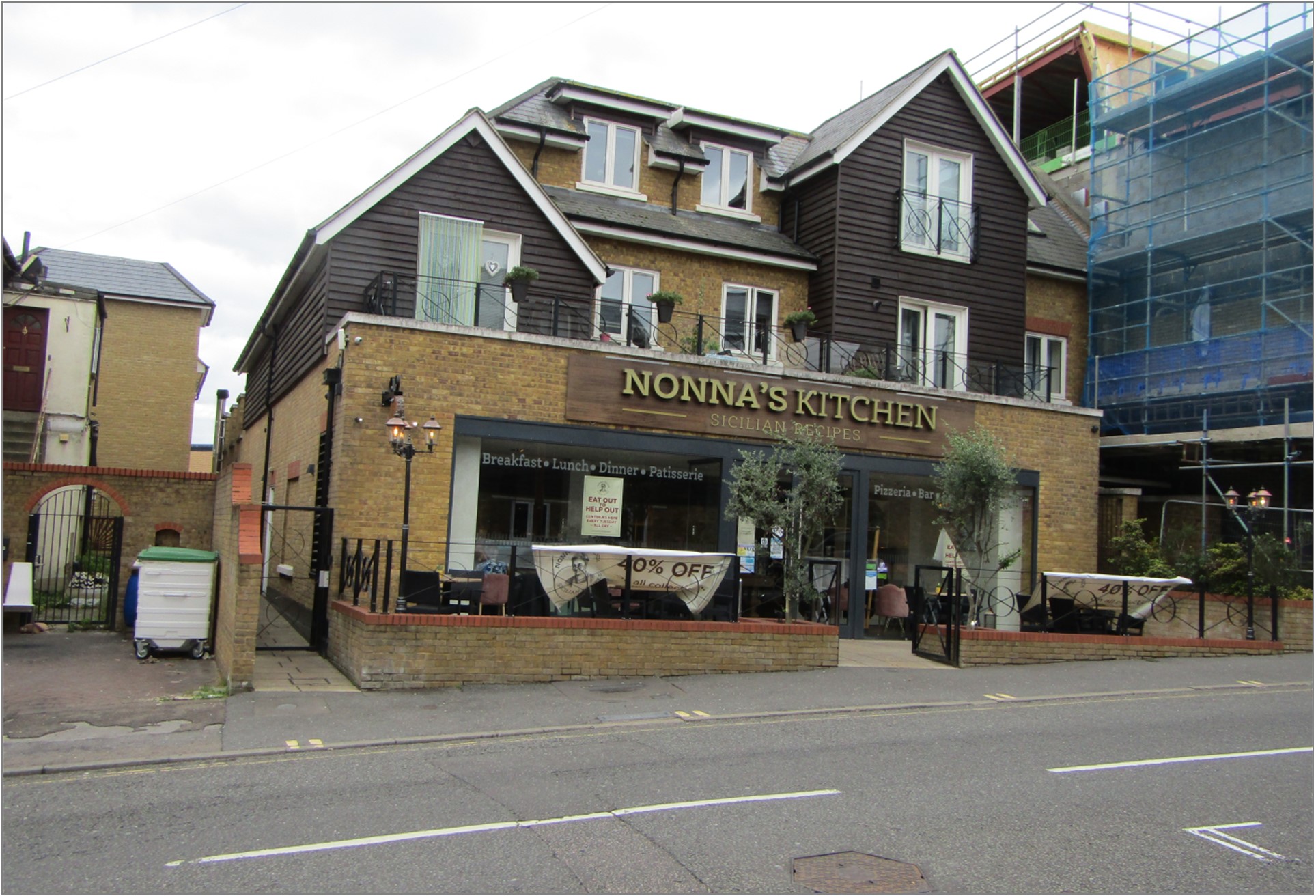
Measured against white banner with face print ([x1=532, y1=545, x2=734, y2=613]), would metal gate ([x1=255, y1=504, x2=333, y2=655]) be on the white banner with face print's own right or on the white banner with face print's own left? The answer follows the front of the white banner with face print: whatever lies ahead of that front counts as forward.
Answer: on the white banner with face print's own right

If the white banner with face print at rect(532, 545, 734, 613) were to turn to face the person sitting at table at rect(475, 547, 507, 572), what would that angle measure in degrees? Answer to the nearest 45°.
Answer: approximately 135° to its right

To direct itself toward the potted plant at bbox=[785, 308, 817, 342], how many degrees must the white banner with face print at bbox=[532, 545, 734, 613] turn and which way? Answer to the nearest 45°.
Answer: approximately 135° to its left

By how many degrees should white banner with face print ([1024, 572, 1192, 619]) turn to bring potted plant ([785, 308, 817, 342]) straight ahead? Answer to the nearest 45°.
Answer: approximately 90° to its right

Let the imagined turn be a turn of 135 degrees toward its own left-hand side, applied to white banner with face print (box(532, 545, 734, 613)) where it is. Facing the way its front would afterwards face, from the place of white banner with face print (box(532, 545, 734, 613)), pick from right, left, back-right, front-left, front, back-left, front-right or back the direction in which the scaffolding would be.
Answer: front

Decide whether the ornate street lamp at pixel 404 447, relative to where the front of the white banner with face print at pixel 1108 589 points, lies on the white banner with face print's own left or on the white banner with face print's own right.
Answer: on the white banner with face print's own right

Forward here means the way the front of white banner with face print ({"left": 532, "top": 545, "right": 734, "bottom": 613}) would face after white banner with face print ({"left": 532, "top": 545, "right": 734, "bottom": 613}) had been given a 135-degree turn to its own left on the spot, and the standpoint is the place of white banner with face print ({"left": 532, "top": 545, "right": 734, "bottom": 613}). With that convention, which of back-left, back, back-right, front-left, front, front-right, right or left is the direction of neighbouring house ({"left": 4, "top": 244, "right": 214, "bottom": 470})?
left

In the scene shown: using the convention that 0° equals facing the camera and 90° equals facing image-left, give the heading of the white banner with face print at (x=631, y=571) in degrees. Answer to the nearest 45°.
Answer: approximately 0°

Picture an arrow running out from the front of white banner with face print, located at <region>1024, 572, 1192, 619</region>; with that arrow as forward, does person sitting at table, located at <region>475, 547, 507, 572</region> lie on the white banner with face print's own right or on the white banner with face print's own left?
on the white banner with face print's own right

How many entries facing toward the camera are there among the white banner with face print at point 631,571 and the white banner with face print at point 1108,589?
2

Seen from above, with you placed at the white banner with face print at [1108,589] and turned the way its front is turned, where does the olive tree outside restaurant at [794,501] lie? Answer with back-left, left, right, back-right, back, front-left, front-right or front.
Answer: front-right
